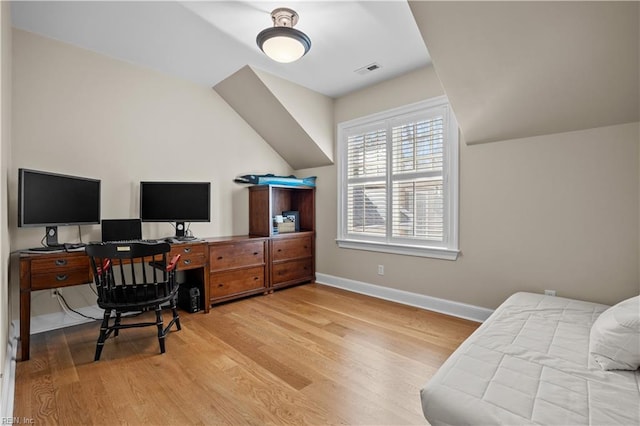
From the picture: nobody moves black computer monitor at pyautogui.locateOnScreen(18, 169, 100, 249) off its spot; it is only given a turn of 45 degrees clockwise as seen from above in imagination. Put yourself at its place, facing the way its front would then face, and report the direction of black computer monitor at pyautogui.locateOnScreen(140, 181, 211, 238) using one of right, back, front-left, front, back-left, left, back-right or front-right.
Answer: left

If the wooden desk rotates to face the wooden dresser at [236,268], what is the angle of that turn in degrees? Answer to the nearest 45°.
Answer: approximately 45° to its left

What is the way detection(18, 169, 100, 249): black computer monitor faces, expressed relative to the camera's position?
facing the viewer and to the right of the viewer

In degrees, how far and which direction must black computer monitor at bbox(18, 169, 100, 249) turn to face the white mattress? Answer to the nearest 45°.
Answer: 0° — it already faces it

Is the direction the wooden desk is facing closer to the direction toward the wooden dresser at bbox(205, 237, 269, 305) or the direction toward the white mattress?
the white mattress

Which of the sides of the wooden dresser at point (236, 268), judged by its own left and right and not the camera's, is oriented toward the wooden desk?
right

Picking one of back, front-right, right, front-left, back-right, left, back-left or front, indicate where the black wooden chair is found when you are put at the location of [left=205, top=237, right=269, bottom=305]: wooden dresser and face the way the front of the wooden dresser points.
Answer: right

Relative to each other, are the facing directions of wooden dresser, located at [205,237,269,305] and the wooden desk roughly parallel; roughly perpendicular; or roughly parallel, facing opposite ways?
roughly parallel

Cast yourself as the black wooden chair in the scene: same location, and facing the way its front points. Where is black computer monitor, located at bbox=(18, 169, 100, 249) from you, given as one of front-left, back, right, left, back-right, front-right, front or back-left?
front-left

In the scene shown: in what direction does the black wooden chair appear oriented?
away from the camera

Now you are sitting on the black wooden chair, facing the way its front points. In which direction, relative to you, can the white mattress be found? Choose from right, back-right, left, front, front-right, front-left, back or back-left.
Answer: back-right

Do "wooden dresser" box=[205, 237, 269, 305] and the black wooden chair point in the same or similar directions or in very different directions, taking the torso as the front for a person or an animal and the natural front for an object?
very different directions

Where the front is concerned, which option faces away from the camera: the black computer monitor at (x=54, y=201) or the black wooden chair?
the black wooden chair

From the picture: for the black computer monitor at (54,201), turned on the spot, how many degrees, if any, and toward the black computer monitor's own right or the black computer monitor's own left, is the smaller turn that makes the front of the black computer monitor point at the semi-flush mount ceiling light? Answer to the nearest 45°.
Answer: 0° — it already faces it

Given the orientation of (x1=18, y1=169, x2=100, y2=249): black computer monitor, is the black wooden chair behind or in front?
in front

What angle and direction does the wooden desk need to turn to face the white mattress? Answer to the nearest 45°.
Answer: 0° — it already faces it

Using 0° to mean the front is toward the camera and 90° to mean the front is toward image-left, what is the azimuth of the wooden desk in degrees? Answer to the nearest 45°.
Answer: approximately 315°
